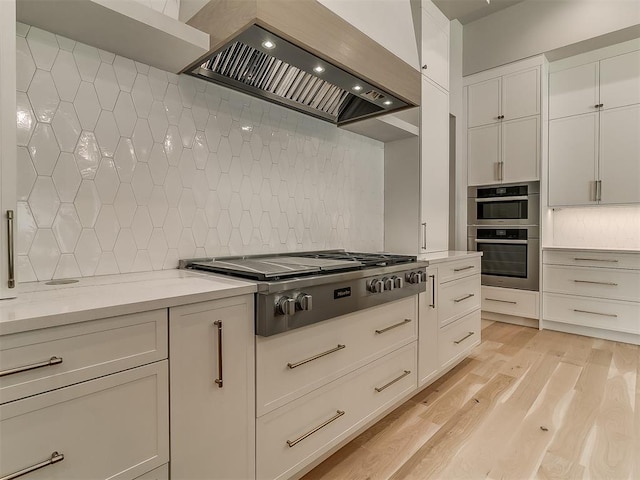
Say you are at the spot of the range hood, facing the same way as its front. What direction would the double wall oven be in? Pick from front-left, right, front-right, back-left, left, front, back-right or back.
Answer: left

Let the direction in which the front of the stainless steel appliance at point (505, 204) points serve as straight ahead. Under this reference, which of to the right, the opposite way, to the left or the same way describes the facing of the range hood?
to the left

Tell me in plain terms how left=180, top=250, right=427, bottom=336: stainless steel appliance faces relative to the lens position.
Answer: facing the viewer and to the right of the viewer

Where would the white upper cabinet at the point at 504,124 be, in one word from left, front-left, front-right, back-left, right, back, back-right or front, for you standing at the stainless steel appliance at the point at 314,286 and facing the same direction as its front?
left

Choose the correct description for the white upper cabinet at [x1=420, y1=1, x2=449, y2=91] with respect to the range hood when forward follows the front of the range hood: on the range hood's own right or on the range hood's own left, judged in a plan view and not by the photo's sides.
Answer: on the range hood's own left

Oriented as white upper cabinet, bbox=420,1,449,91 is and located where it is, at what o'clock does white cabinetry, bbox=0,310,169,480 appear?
The white cabinetry is roughly at 2 o'clock from the white upper cabinet.

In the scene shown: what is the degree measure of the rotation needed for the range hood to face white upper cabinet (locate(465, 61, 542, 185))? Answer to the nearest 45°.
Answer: approximately 90° to its left
